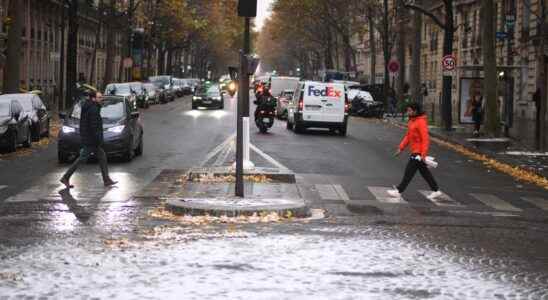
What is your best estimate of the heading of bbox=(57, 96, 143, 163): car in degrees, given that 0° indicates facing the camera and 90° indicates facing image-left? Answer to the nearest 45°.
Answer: approximately 0°

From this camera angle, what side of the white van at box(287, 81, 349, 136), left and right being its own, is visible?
back

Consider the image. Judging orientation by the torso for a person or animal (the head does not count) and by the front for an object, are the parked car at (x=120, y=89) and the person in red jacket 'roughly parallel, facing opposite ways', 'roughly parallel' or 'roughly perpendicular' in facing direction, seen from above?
roughly perpendicular
